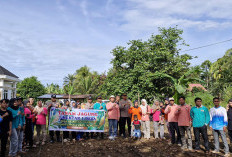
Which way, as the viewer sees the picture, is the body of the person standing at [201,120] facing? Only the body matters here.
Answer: toward the camera

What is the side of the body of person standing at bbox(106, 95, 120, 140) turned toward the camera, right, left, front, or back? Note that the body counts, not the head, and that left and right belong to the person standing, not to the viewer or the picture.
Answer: front

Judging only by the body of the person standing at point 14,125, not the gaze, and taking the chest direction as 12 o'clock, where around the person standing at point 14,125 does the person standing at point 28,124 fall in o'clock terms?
the person standing at point 28,124 is roughly at 8 o'clock from the person standing at point 14,125.

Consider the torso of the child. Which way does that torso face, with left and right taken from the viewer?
facing the viewer

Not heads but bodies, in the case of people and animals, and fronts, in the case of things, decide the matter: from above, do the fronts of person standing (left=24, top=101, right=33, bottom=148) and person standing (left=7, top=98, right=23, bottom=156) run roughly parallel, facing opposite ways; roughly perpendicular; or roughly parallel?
roughly parallel

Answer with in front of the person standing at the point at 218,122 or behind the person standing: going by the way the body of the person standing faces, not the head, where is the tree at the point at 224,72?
behind

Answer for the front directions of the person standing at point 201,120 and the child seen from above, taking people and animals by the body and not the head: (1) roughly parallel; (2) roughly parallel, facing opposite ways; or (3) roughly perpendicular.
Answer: roughly parallel

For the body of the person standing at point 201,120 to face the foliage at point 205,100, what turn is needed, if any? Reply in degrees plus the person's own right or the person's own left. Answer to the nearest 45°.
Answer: approximately 180°

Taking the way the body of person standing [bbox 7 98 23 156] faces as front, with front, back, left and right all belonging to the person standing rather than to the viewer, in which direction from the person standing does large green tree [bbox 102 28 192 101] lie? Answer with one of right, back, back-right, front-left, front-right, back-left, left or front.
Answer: left

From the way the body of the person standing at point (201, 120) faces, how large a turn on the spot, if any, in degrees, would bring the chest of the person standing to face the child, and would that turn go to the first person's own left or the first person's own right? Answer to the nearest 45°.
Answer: approximately 135° to the first person's own right

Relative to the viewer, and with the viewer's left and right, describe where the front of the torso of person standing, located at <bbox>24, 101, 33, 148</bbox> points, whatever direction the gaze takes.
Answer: facing the viewer and to the right of the viewer

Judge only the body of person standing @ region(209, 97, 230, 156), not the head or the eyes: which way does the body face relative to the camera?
toward the camera

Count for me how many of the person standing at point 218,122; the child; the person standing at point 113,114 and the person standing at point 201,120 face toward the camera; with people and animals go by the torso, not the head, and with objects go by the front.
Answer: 4

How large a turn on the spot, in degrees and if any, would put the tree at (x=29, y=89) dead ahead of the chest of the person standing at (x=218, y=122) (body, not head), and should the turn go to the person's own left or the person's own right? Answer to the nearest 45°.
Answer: approximately 135° to the person's own right
